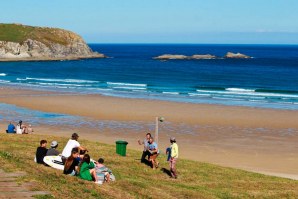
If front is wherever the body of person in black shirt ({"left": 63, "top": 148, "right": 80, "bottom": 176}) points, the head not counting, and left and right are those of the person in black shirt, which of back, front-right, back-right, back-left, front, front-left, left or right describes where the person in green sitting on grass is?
right

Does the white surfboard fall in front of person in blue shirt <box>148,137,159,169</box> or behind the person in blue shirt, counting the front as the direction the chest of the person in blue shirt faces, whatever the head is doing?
in front

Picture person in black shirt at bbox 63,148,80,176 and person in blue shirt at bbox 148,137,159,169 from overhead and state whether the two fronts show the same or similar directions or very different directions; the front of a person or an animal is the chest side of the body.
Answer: very different directions

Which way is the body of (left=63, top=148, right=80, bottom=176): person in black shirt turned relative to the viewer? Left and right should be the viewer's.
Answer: facing away from the viewer and to the right of the viewer

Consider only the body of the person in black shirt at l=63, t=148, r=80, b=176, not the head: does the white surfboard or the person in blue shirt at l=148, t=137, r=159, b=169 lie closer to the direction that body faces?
the person in blue shirt

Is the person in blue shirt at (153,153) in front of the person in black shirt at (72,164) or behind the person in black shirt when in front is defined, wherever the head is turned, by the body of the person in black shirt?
in front

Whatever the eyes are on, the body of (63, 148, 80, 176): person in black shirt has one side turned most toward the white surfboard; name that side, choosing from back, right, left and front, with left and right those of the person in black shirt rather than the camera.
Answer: left
